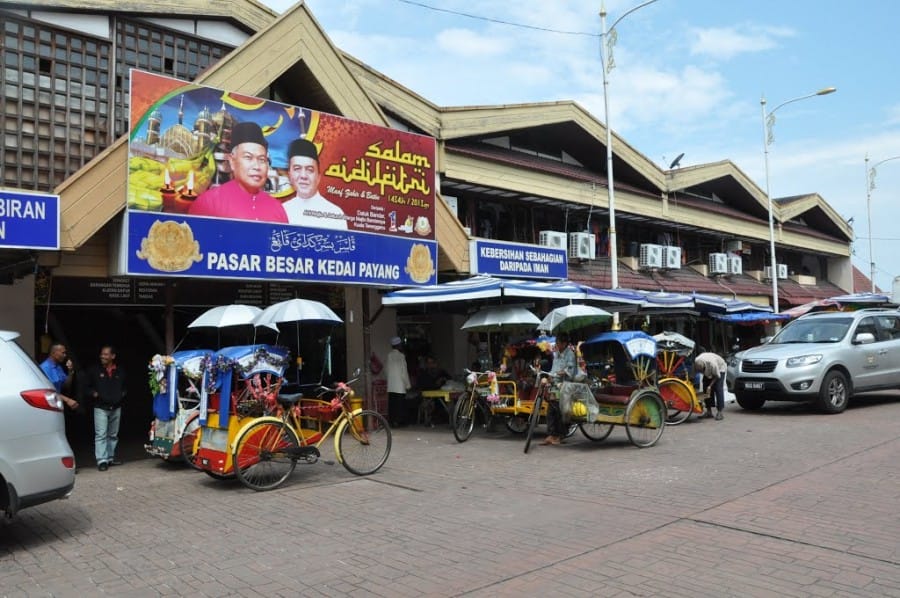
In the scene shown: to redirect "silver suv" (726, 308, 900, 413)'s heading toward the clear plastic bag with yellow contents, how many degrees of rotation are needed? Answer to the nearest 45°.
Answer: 0° — it already faces it

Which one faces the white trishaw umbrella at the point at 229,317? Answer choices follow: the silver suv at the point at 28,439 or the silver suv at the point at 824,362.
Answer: the silver suv at the point at 824,362

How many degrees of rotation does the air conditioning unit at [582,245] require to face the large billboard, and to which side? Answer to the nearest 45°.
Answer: approximately 90° to its right

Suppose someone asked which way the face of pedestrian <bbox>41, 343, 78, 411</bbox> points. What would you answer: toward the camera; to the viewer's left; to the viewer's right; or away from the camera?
to the viewer's right

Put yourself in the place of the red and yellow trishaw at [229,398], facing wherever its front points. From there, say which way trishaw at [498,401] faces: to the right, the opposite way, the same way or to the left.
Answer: the opposite way
